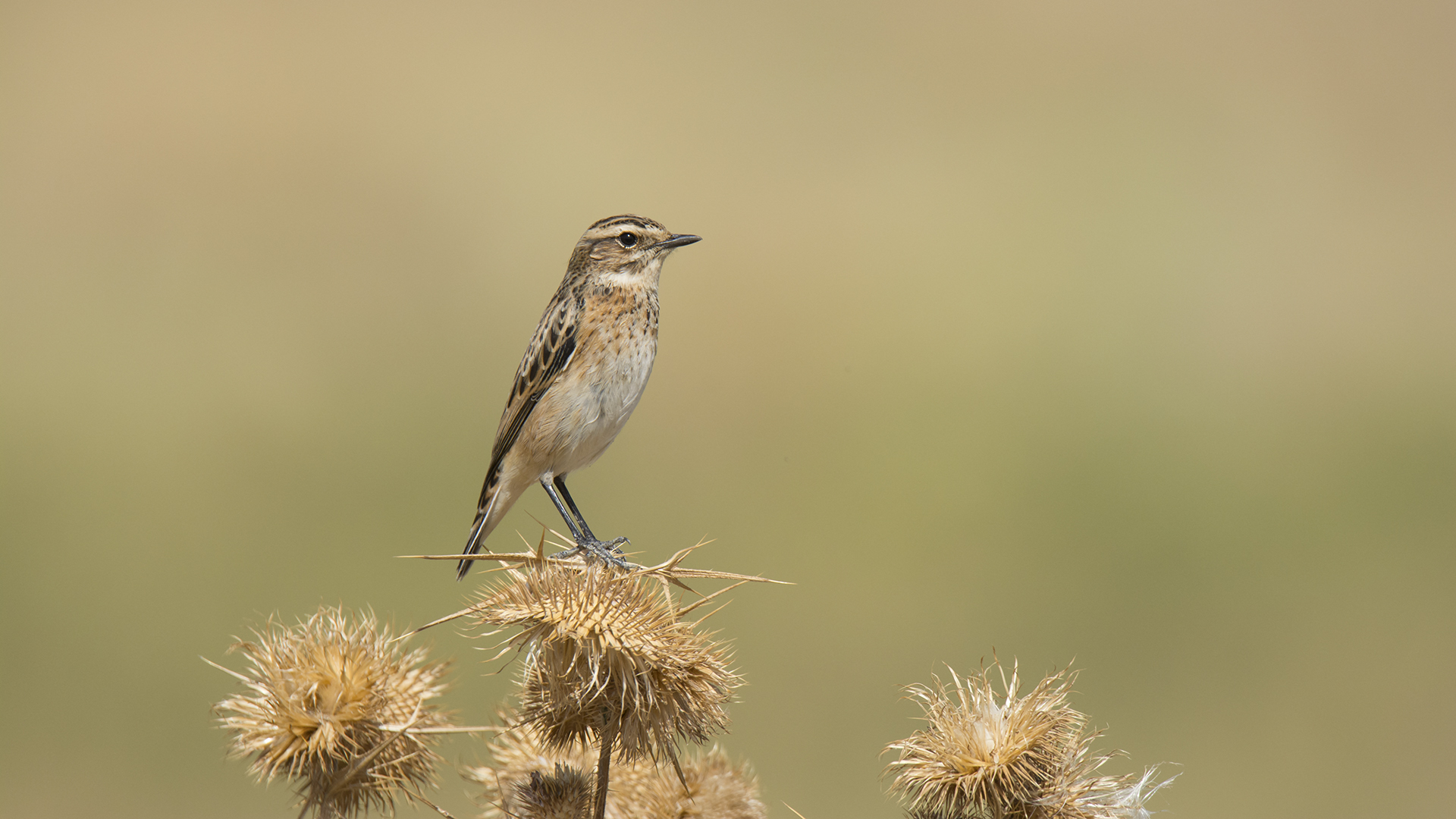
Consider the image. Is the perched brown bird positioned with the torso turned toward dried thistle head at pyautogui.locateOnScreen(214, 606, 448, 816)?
no

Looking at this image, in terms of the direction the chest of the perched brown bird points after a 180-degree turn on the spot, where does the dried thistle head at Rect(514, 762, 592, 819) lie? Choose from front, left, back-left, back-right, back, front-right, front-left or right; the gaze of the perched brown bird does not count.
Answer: left

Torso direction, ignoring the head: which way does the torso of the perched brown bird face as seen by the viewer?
to the viewer's right
